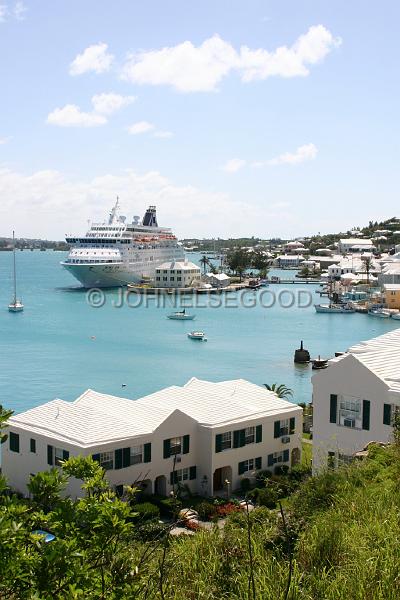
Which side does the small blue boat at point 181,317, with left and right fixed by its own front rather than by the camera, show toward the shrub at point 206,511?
left

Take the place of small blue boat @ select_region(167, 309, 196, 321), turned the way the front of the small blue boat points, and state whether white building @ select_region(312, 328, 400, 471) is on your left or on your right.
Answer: on your left

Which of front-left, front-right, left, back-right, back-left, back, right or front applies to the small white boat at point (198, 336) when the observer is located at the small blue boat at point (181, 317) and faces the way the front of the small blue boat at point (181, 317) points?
left

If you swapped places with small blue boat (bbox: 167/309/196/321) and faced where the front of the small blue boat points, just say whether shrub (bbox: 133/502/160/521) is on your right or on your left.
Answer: on your left

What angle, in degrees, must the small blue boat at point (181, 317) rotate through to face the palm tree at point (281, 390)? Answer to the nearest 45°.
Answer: approximately 90° to its left
